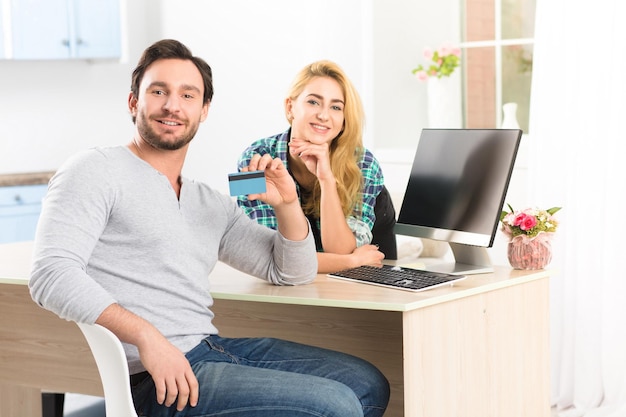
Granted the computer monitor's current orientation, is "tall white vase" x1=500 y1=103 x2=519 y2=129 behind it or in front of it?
behind

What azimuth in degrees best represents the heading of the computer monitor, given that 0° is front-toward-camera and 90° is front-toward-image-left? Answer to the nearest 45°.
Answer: approximately 45°

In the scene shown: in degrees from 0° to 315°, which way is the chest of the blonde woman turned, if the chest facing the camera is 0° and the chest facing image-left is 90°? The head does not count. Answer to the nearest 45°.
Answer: approximately 0°

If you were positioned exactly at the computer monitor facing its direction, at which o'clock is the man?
The man is roughly at 12 o'clock from the computer monitor.

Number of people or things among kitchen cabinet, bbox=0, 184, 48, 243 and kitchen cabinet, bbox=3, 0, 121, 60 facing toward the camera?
2

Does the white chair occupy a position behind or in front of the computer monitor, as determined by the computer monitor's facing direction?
in front

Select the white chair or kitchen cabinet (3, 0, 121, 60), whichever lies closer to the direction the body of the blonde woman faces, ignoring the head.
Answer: the white chair

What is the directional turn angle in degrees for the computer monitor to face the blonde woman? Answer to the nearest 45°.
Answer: approximately 90° to its right

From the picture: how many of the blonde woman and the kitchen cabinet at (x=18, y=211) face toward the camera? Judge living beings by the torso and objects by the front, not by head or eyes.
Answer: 2

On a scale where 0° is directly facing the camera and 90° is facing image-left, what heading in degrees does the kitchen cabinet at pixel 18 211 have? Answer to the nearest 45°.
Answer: approximately 0°

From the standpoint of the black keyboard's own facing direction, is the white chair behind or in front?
in front
